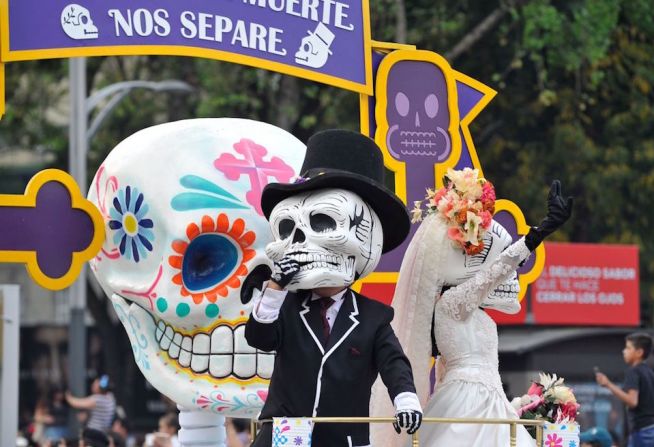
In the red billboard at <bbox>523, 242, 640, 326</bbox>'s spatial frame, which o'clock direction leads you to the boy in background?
The boy in background is roughly at 12 o'clock from the red billboard.

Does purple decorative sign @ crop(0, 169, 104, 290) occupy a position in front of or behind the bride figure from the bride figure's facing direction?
behind

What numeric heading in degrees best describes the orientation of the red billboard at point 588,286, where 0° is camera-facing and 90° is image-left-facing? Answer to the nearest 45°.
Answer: approximately 0°

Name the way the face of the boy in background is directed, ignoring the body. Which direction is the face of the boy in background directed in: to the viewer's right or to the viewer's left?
to the viewer's left
